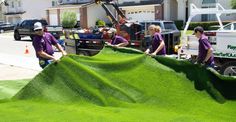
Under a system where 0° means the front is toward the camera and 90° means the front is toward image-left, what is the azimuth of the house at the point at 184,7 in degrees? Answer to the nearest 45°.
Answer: approximately 0°

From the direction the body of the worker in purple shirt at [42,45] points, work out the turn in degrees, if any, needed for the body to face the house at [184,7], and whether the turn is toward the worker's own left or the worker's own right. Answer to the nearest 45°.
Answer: approximately 90° to the worker's own left

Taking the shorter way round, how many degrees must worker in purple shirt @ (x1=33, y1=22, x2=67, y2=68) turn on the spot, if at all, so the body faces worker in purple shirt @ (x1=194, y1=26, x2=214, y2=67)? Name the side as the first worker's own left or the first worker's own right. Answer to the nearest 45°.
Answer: approximately 45° to the first worker's own left

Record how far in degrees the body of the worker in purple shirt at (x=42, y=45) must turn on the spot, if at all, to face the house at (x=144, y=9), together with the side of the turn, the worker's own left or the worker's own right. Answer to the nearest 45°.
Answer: approximately 135° to the worker's own left

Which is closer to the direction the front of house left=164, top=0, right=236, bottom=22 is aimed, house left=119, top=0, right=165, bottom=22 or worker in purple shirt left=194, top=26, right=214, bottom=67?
the worker in purple shirt

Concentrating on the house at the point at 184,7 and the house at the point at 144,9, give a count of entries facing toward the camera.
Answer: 2

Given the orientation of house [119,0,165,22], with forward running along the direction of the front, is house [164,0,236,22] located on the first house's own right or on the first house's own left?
on the first house's own left

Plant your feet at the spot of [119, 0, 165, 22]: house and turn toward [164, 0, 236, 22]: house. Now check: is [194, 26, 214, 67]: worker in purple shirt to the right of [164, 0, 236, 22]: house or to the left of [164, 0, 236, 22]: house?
right

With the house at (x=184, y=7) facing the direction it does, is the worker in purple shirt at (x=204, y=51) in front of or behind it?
in front

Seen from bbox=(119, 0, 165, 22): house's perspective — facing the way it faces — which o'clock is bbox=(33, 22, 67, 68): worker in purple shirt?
The worker in purple shirt is roughly at 12 o'clock from the house.

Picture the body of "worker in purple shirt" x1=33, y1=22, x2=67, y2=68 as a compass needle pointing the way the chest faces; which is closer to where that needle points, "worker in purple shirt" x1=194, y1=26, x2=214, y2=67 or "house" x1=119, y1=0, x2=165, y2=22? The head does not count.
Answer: the worker in purple shirt

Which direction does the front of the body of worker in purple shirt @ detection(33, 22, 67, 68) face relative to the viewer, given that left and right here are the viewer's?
facing the viewer and to the right of the viewer

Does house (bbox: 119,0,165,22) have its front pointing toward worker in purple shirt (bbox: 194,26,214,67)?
yes
